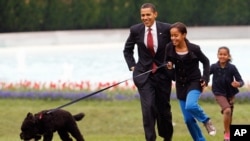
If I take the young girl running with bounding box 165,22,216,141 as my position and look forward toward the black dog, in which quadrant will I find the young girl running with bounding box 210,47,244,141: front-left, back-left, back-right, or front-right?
back-right

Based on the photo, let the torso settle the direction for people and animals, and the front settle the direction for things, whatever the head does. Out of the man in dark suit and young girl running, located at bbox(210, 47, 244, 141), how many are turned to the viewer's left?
0

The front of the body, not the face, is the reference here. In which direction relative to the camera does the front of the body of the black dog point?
to the viewer's left

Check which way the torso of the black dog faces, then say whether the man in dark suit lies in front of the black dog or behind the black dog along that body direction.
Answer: behind

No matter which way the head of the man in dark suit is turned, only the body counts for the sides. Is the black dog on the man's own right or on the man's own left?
on the man's own right

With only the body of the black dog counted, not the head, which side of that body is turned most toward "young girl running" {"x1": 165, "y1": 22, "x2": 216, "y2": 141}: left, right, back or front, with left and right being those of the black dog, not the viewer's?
back

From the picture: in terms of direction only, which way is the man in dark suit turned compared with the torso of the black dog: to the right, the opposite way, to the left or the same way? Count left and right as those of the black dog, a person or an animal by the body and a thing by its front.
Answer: to the left

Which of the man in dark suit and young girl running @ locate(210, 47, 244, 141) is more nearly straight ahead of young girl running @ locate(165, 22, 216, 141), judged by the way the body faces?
the man in dark suit

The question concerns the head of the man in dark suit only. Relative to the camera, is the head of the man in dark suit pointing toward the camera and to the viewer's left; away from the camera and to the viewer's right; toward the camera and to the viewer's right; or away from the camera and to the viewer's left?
toward the camera and to the viewer's left

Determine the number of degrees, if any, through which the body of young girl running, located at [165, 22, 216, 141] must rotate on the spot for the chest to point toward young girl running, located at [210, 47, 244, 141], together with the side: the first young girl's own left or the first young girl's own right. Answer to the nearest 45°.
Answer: approximately 180°

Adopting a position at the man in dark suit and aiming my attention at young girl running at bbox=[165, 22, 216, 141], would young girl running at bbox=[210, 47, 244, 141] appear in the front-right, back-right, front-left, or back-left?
front-left

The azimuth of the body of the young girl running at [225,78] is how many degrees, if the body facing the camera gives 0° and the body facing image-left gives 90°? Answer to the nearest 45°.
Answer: approximately 0°

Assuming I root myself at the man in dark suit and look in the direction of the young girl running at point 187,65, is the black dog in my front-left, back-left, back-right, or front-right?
back-right
